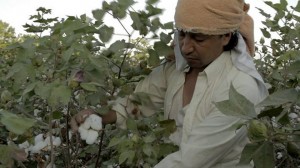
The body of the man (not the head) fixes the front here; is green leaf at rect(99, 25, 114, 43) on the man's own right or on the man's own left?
on the man's own right

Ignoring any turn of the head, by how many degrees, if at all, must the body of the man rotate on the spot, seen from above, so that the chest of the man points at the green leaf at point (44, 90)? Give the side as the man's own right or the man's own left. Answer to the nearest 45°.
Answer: approximately 45° to the man's own right

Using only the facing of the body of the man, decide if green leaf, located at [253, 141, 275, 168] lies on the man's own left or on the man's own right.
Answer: on the man's own left

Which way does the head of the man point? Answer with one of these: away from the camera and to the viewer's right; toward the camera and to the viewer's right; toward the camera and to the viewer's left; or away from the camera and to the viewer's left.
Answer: toward the camera and to the viewer's left

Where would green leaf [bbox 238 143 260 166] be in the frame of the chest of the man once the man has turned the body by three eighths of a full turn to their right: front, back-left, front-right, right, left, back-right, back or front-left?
back

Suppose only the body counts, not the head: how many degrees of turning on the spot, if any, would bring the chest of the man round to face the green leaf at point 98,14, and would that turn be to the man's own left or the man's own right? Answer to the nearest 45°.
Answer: approximately 90° to the man's own right

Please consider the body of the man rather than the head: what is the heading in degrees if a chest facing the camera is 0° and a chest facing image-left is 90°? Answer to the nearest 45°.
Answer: approximately 45°

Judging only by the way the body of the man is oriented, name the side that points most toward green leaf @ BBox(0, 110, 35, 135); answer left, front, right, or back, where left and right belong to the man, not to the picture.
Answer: front
